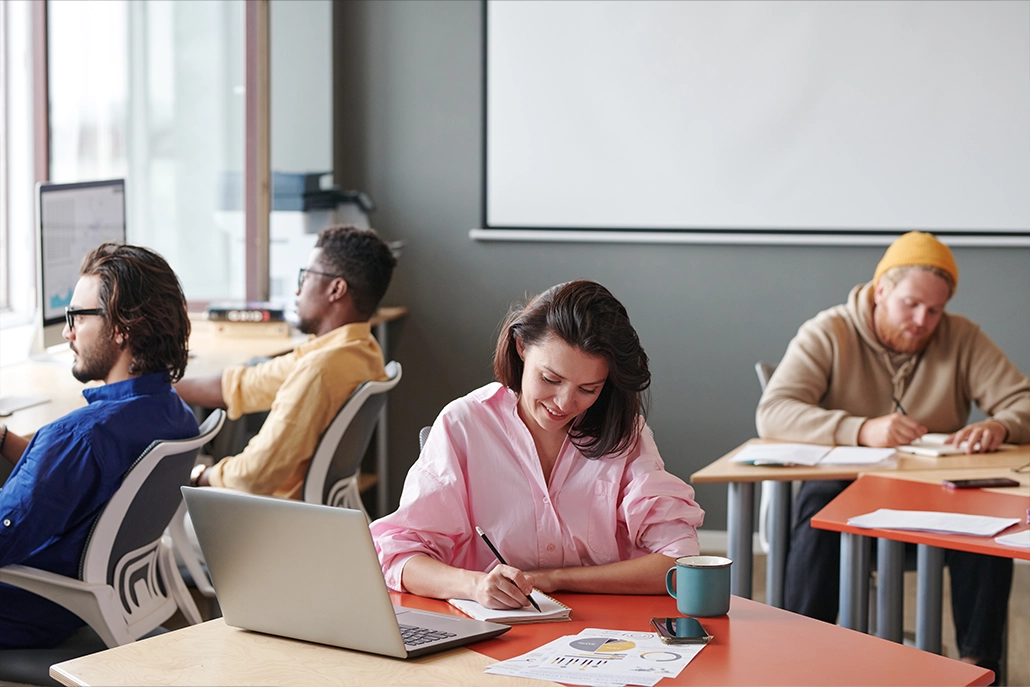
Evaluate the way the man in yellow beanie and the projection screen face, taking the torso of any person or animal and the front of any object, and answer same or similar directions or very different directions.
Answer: same or similar directions

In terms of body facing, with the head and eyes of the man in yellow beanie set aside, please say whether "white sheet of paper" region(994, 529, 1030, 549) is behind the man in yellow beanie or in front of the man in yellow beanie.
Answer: in front

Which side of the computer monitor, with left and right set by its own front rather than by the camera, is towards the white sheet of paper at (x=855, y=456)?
front

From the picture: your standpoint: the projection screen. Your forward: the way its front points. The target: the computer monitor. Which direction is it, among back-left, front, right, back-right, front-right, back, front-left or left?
front-right

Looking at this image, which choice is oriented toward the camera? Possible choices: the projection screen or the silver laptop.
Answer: the projection screen

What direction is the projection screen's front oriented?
toward the camera

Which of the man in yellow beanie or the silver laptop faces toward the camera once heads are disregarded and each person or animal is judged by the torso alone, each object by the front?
the man in yellow beanie

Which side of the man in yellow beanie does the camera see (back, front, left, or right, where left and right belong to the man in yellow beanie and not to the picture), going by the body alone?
front

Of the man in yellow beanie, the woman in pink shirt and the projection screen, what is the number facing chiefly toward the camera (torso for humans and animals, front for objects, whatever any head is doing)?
3

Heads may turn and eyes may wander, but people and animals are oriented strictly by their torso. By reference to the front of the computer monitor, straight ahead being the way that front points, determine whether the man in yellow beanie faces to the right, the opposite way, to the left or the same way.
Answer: to the right

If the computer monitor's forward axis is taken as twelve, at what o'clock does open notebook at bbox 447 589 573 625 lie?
The open notebook is roughly at 1 o'clock from the computer monitor.

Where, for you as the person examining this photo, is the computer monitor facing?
facing the viewer and to the right of the viewer

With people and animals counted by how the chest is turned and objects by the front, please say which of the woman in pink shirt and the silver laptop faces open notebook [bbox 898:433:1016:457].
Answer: the silver laptop

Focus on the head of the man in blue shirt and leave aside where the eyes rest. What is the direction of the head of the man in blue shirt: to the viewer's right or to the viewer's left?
to the viewer's left

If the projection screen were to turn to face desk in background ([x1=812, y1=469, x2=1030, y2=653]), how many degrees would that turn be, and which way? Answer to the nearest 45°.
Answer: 0° — it already faces it

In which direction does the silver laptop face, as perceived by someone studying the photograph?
facing away from the viewer and to the right of the viewer

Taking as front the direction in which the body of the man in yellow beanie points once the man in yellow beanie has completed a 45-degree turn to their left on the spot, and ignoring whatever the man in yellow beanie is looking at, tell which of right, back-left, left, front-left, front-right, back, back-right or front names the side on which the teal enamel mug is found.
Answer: front-right

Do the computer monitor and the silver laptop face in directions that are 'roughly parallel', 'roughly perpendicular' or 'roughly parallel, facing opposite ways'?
roughly perpendicular

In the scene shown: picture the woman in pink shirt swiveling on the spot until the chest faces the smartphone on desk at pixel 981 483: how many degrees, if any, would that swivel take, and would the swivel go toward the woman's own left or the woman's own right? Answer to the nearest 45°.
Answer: approximately 135° to the woman's own left
